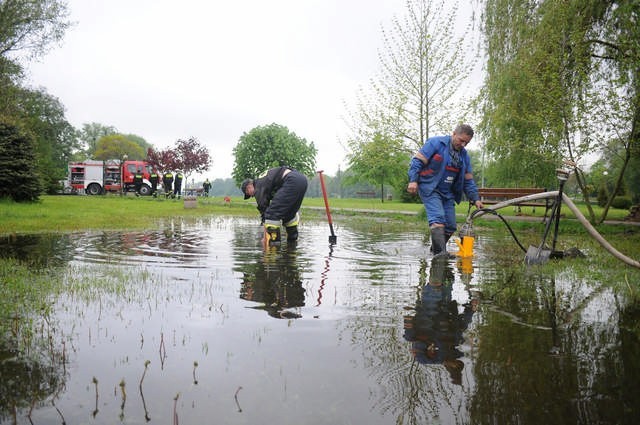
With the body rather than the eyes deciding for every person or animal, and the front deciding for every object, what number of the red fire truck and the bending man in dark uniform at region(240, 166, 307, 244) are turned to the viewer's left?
1

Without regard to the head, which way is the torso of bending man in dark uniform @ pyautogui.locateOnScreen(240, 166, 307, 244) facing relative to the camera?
to the viewer's left

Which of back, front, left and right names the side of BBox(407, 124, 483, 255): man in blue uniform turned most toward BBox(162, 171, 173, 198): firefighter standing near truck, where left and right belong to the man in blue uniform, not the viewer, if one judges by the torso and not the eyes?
back

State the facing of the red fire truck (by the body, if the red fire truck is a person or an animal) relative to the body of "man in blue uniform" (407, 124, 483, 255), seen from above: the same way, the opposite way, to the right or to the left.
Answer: to the left

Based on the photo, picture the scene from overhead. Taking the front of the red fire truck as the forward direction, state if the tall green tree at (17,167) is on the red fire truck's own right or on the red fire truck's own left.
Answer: on the red fire truck's own right

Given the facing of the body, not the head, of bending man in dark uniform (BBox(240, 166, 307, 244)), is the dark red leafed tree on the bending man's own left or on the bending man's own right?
on the bending man's own right

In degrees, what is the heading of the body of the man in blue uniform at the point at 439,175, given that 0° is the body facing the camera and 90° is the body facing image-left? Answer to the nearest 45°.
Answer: approximately 315°

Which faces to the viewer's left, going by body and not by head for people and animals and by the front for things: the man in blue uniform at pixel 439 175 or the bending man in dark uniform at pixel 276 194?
the bending man in dark uniform

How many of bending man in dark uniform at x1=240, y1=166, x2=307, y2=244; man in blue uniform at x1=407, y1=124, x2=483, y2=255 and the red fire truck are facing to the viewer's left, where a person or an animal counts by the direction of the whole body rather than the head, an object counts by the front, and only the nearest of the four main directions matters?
1

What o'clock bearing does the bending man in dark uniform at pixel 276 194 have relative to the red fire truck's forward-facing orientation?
The bending man in dark uniform is roughly at 3 o'clock from the red fire truck.
